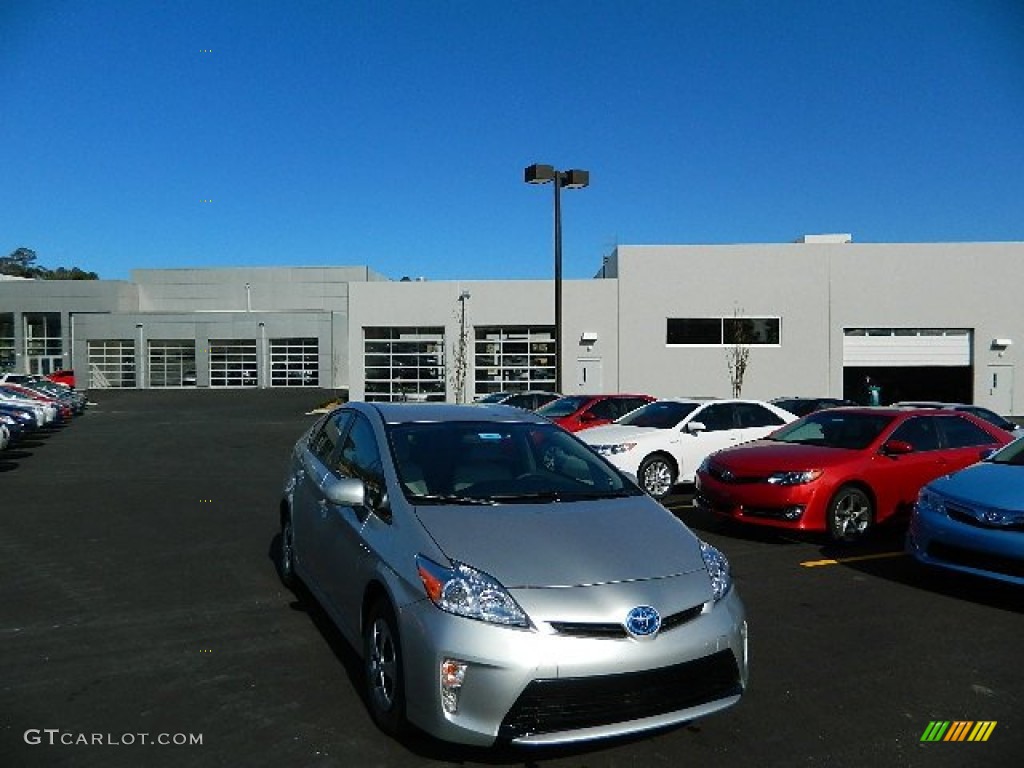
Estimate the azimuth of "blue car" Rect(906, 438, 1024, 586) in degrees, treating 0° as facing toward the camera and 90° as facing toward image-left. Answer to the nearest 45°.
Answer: approximately 45°

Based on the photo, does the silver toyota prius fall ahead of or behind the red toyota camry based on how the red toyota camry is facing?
ahead

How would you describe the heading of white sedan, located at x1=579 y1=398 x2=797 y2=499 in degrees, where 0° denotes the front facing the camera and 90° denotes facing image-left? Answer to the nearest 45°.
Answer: approximately 45°

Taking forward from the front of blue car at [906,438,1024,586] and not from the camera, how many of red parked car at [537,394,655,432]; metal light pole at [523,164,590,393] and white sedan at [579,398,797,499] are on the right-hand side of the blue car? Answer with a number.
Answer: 3

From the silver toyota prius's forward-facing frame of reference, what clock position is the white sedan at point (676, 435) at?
The white sedan is roughly at 8 o'clock from the silver toyota prius.

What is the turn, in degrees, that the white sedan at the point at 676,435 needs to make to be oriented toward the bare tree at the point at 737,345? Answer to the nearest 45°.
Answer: approximately 135° to its right

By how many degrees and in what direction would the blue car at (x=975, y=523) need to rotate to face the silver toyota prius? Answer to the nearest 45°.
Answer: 0° — it already faces it

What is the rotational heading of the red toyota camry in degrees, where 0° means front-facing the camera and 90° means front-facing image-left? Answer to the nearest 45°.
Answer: approximately 45°

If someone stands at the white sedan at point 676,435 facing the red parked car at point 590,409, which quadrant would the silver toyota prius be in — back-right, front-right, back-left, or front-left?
back-left

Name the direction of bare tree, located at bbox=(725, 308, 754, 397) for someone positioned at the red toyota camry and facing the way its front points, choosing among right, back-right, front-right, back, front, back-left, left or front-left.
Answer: back-right

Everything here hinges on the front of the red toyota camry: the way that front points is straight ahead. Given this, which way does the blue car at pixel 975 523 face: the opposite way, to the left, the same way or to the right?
the same way

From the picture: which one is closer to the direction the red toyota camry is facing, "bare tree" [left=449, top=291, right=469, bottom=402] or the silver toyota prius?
the silver toyota prius

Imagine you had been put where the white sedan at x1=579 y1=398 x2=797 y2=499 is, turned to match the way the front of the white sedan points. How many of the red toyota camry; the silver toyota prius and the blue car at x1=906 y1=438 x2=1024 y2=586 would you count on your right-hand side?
0

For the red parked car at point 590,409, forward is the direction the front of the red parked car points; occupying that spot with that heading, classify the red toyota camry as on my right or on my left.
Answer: on my left

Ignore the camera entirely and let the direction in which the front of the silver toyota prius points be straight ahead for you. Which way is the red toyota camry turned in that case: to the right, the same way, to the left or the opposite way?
to the right

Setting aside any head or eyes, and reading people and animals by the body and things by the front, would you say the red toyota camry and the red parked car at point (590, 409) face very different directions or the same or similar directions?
same or similar directions
